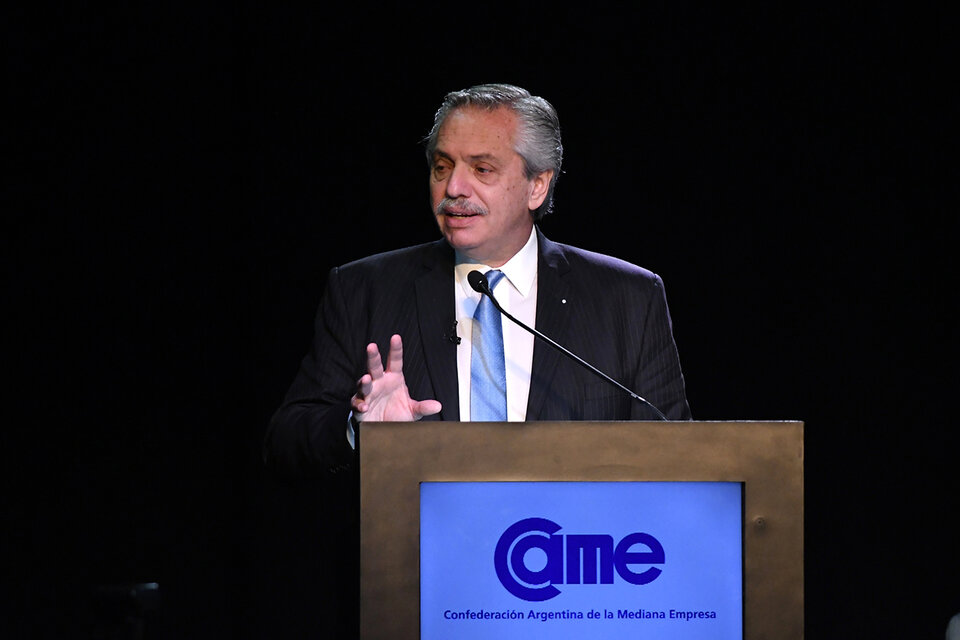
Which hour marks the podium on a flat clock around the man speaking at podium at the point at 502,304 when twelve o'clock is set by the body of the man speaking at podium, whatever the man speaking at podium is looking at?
The podium is roughly at 12 o'clock from the man speaking at podium.

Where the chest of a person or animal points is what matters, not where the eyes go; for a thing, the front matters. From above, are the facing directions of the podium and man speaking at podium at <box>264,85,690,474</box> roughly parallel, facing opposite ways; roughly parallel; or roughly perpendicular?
roughly parallel

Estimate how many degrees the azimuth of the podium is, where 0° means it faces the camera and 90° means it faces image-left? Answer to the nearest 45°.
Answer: approximately 0°

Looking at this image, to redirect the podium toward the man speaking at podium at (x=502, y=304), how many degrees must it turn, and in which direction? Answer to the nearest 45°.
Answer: approximately 180°

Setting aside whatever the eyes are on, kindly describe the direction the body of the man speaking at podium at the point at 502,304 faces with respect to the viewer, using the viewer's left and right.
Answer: facing the viewer

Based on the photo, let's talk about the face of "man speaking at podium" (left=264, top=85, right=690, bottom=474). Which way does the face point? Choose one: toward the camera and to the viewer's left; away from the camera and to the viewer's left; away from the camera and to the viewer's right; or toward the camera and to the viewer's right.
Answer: toward the camera and to the viewer's left

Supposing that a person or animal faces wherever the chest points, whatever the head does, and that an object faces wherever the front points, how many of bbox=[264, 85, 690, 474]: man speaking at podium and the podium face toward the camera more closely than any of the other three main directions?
2
